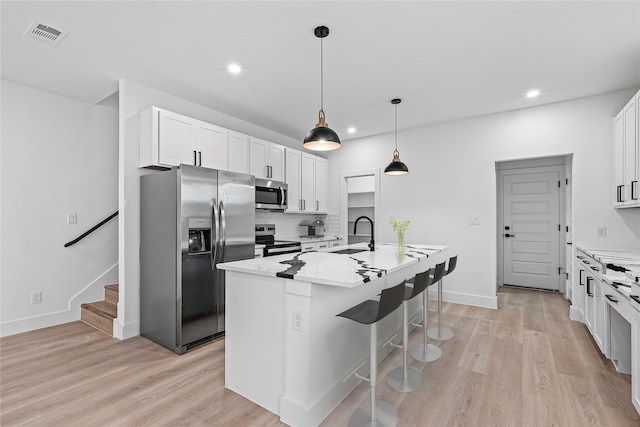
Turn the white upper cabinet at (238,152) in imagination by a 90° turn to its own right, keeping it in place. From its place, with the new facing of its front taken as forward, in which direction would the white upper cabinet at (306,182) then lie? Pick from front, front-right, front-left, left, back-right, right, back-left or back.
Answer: back

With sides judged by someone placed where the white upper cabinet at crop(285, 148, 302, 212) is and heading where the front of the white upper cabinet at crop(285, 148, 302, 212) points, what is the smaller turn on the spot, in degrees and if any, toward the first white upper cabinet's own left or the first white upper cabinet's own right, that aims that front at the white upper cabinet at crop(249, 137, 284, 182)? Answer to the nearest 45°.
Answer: approximately 90° to the first white upper cabinet's own right

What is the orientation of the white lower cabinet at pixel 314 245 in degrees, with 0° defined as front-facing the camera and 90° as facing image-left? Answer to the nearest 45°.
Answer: approximately 315°

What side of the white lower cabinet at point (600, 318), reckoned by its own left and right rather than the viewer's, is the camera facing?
left

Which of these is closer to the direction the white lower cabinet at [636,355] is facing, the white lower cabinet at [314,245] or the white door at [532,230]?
the white lower cabinet

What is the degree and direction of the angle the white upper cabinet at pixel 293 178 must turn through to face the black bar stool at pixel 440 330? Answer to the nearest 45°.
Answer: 0° — it already faces it

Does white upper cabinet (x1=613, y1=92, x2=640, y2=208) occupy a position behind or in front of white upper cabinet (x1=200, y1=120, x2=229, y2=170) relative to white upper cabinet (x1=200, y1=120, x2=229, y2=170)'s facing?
in front

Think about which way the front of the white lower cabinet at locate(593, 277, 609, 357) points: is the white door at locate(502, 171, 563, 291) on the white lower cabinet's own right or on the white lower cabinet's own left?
on the white lower cabinet's own right

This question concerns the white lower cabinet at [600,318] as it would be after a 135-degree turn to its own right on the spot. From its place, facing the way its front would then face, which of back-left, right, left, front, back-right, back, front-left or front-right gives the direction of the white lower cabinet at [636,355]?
back-right

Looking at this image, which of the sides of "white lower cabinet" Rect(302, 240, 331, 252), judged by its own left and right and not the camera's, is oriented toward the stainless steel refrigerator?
right

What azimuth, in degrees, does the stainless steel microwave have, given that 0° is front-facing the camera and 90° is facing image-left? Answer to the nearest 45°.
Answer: approximately 315°

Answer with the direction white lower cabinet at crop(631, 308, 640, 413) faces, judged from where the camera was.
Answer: facing to the left of the viewer
